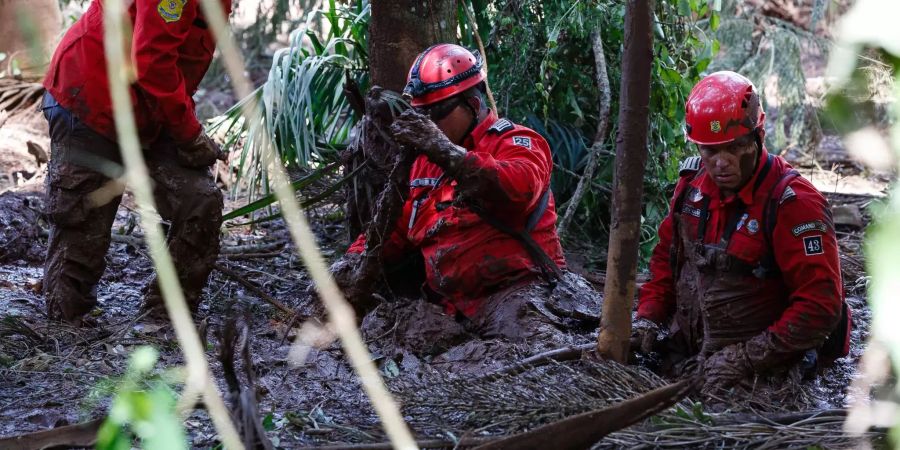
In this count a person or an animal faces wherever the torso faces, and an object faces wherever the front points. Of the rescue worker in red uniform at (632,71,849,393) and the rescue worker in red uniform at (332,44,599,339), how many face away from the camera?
0

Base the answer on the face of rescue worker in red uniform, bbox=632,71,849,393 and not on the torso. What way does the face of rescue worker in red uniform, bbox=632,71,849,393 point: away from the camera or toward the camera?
toward the camera

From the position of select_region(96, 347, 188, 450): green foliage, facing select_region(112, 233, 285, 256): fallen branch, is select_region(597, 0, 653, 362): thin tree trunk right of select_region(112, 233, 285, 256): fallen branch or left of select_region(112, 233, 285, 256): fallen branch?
right

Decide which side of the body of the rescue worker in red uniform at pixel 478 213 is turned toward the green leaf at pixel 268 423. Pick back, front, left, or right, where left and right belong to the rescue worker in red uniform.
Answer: front

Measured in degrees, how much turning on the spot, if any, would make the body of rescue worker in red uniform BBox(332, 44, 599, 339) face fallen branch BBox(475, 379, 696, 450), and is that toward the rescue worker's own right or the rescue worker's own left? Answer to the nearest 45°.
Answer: approximately 45° to the rescue worker's own left

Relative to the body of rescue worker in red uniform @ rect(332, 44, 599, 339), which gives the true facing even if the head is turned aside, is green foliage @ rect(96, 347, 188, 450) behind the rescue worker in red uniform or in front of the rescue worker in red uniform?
in front

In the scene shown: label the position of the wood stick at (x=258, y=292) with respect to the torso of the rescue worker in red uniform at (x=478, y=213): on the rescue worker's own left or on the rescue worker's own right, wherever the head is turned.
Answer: on the rescue worker's own right

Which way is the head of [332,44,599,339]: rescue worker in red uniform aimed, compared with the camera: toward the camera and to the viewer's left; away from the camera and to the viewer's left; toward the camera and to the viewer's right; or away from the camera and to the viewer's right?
toward the camera and to the viewer's left

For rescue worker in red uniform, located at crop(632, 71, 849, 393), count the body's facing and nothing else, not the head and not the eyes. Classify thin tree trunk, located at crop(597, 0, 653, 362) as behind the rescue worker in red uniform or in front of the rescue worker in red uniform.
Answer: in front

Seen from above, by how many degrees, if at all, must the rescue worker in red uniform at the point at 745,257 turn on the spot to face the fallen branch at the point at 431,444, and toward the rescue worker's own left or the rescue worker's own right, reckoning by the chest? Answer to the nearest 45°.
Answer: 0° — they already face it

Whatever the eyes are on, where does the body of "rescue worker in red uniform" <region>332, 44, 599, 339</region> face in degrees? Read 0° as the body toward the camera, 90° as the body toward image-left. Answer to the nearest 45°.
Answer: approximately 45°

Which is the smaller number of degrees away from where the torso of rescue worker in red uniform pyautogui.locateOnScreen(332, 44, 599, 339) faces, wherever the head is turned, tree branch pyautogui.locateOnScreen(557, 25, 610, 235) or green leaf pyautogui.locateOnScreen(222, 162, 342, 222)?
the green leaf

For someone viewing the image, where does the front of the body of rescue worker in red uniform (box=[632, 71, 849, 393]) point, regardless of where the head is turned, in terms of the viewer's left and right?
facing the viewer and to the left of the viewer

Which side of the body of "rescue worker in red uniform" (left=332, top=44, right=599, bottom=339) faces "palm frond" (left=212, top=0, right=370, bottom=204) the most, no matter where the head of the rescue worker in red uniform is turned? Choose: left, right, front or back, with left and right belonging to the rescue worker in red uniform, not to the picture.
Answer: right

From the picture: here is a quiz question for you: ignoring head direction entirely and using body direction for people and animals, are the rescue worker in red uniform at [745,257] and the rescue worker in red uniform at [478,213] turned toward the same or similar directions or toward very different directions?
same or similar directions

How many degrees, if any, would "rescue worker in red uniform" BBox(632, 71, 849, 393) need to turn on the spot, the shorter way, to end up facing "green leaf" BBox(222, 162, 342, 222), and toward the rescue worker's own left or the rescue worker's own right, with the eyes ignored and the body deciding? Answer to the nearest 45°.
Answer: approximately 45° to the rescue worker's own right
